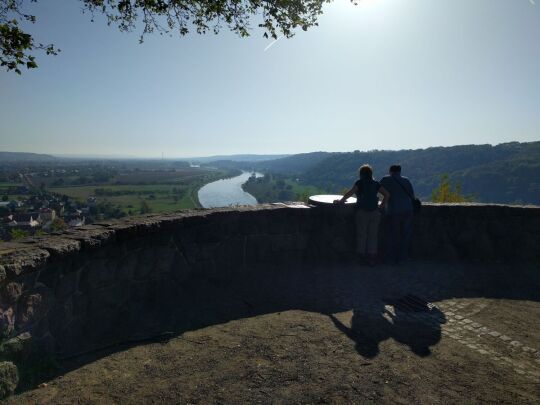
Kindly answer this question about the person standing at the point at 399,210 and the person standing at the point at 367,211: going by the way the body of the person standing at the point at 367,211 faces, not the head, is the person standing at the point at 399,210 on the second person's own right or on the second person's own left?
on the second person's own right

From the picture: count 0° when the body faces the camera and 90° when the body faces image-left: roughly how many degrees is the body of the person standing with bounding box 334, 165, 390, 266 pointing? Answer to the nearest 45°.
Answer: approximately 180°
